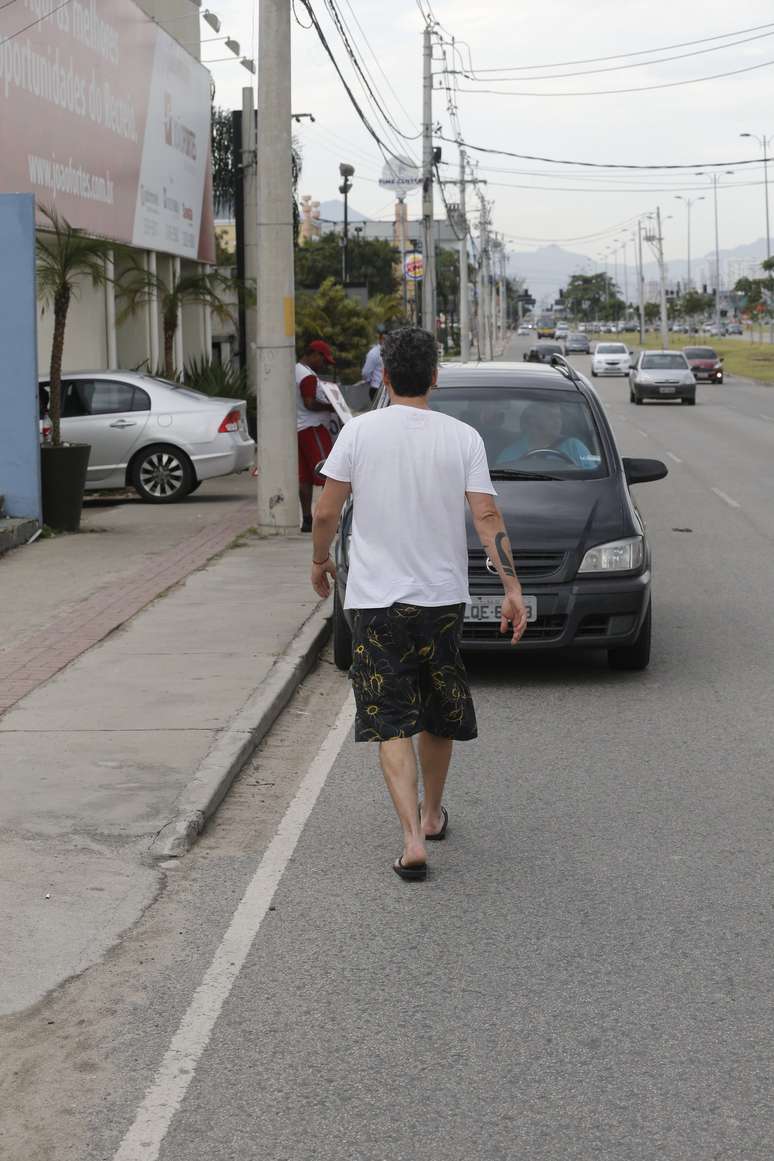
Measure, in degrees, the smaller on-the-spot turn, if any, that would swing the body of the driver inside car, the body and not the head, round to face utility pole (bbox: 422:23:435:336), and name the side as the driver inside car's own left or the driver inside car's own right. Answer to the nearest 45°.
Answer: approximately 180°

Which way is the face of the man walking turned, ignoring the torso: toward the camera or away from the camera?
away from the camera

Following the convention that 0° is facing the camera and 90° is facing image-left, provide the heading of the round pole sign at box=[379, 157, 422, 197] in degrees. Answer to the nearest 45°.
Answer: approximately 0°

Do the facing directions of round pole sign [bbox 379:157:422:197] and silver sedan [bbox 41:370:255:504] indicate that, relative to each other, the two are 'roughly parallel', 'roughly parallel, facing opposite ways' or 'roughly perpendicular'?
roughly perpendicular

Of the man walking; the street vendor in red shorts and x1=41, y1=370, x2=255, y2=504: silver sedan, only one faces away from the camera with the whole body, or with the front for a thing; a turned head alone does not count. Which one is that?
the man walking

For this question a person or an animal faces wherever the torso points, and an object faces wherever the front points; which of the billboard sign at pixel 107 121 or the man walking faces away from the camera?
the man walking

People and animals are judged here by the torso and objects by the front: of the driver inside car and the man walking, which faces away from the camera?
the man walking

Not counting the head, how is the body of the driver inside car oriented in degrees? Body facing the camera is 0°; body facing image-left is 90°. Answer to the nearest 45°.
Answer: approximately 0°

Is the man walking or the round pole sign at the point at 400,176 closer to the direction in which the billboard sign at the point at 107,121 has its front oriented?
the man walking
